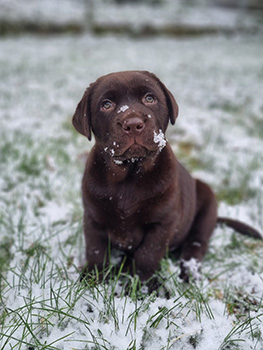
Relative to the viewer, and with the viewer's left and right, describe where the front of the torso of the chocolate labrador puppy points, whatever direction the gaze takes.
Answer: facing the viewer and to the left of the viewer
